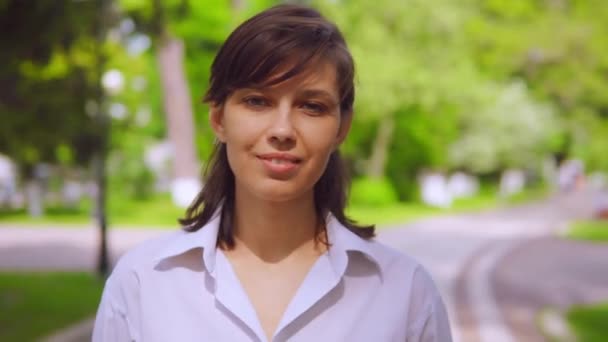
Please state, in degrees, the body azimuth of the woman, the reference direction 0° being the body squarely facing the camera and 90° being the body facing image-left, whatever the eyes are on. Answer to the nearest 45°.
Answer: approximately 0°

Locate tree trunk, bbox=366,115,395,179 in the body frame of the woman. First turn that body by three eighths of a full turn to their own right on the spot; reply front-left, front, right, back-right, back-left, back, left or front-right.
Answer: front-right

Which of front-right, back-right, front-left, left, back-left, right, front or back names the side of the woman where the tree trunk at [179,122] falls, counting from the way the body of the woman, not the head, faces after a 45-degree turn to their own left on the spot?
back-left
